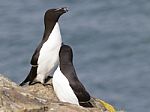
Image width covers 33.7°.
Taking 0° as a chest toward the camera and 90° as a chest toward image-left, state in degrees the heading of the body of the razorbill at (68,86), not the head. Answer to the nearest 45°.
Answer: approximately 90°
